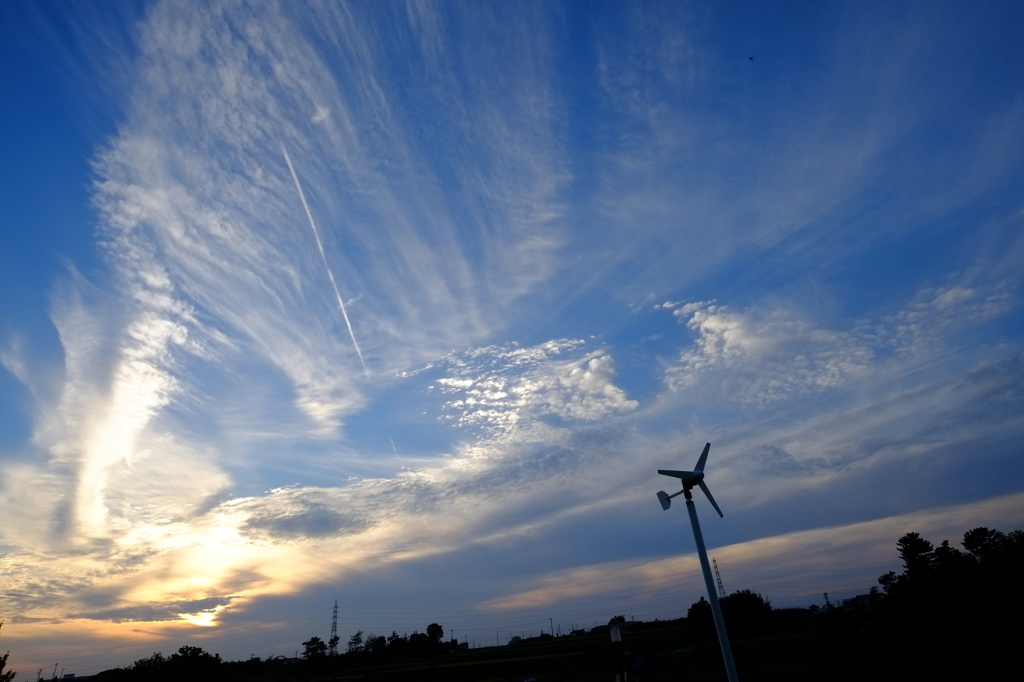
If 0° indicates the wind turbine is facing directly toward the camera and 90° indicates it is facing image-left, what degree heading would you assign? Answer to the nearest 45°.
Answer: approximately 315°
